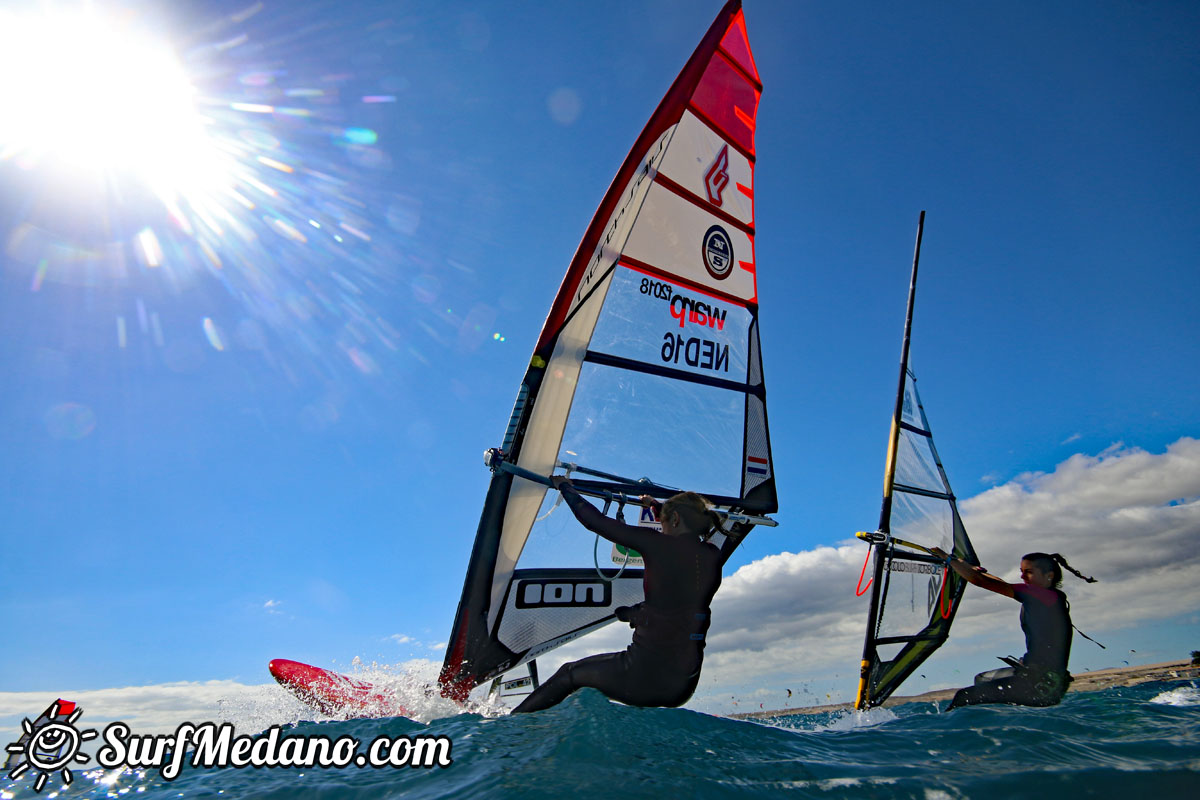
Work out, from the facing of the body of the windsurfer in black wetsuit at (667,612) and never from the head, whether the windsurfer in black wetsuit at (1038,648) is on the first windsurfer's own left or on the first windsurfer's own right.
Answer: on the first windsurfer's own right

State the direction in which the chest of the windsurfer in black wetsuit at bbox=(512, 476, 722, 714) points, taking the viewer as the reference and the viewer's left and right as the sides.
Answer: facing away from the viewer and to the left of the viewer

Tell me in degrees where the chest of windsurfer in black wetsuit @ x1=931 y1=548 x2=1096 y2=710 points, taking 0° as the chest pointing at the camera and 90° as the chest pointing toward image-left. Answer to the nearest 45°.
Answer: approximately 90°

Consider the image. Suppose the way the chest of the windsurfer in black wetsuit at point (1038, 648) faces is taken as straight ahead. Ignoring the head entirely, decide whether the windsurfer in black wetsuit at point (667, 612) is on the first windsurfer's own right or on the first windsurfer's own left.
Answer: on the first windsurfer's own left

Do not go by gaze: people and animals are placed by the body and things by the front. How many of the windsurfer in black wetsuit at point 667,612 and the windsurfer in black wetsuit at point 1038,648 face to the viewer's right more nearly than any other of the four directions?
0
